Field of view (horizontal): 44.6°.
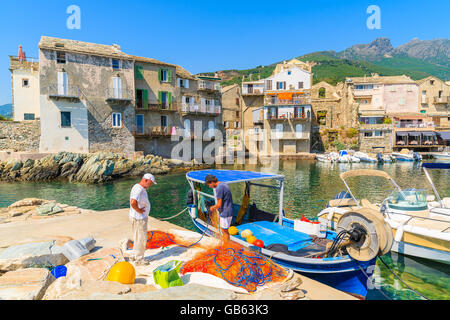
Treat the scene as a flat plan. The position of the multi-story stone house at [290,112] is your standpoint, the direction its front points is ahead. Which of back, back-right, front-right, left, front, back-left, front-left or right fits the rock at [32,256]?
front

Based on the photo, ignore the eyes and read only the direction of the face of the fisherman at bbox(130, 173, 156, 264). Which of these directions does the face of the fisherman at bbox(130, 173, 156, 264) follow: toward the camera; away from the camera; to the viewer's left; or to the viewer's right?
to the viewer's right

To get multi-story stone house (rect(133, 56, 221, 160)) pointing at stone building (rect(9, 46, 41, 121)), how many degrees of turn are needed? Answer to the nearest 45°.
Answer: approximately 135° to its right

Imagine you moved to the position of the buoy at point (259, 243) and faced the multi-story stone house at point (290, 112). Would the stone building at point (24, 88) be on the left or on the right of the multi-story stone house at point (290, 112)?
left

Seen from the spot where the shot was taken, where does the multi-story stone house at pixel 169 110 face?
facing the viewer and to the right of the viewer

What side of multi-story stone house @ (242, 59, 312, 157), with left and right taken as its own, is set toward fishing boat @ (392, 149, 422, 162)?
left

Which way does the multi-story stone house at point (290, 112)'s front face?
toward the camera

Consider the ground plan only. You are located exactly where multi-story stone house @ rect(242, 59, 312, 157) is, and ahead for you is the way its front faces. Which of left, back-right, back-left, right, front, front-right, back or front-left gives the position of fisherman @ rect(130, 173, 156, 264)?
front

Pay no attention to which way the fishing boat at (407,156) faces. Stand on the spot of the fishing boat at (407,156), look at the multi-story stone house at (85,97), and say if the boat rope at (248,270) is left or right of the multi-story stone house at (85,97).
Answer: left

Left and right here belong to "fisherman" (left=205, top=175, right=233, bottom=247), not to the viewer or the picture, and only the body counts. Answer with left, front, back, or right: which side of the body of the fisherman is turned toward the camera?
left

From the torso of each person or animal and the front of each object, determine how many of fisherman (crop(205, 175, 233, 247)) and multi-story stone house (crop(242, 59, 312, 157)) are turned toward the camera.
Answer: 1

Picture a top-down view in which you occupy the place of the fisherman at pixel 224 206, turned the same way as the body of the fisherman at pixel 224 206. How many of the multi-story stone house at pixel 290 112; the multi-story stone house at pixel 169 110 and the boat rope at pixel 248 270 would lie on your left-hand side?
1
